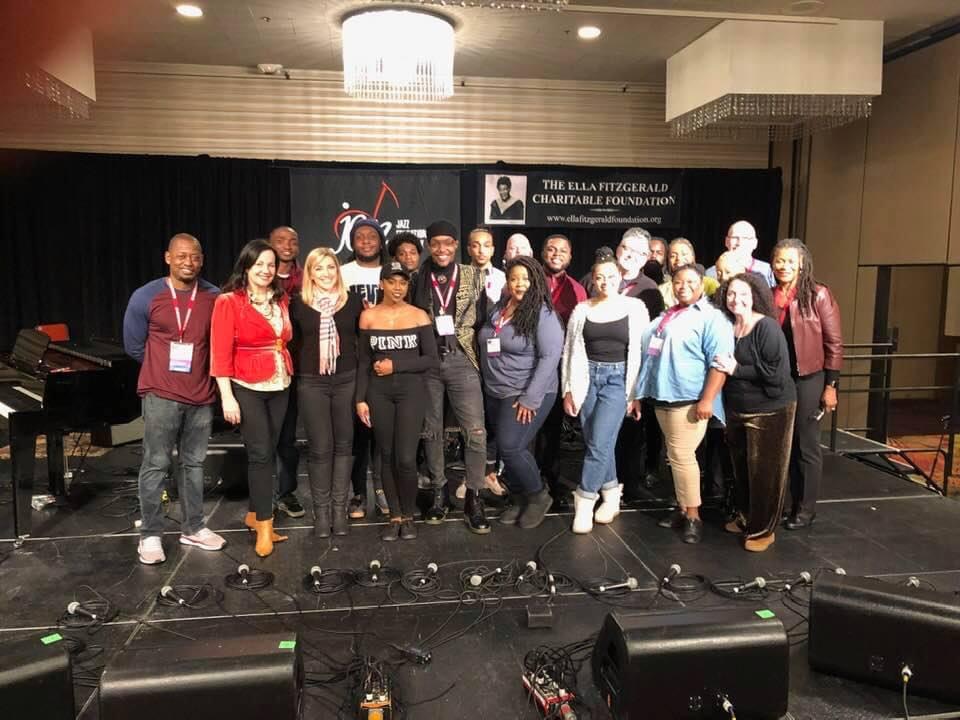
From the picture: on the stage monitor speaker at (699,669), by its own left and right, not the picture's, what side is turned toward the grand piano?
left

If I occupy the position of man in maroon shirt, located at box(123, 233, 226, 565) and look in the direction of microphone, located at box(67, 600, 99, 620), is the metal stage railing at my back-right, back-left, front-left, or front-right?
back-left

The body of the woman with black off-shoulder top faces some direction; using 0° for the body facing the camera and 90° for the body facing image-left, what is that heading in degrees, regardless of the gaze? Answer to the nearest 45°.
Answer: approximately 0°

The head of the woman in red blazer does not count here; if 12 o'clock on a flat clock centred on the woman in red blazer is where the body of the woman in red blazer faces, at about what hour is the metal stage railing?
The metal stage railing is roughly at 10 o'clock from the woman in red blazer.

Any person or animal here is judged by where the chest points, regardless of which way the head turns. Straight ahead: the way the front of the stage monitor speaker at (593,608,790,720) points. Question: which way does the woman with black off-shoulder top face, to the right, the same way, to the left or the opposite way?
the opposite way

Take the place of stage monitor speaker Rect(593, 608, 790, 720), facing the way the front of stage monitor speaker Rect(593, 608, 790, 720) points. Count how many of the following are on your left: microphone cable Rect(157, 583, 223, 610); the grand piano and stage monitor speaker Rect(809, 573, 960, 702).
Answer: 2

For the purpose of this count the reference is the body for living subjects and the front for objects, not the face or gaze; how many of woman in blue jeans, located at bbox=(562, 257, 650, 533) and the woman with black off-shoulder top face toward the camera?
2

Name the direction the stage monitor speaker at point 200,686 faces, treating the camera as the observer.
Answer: facing away from the viewer

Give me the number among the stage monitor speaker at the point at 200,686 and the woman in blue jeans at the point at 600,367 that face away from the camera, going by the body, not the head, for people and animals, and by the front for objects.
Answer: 1

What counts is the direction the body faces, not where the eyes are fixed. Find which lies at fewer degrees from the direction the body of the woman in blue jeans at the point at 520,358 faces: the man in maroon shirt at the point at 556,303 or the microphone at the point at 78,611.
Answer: the microphone

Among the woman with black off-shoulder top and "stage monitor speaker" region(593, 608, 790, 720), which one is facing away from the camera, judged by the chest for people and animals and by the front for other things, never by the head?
the stage monitor speaker

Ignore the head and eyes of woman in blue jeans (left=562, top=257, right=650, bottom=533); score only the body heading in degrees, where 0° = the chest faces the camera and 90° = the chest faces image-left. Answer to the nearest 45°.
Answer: approximately 0°

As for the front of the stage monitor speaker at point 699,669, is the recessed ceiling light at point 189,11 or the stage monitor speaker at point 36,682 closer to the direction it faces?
the recessed ceiling light
